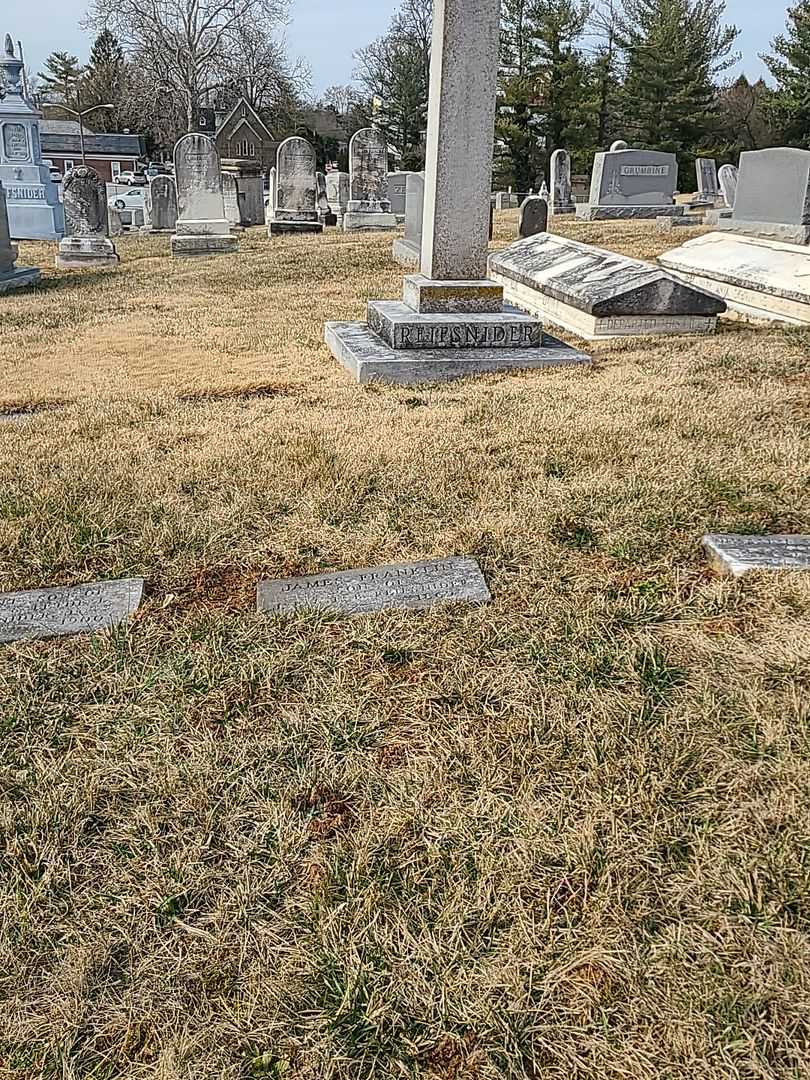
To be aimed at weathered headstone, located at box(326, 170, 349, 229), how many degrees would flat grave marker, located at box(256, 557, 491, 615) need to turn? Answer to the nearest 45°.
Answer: approximately 180°

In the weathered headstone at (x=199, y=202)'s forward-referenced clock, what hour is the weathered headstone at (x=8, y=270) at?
the weathered headstone at (x=8, y=270) is roughly at 1 o'clock from the weathered headstone at (x=199, y=202).

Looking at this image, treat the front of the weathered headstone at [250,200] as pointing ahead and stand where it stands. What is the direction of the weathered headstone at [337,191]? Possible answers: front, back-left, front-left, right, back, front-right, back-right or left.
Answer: back-left

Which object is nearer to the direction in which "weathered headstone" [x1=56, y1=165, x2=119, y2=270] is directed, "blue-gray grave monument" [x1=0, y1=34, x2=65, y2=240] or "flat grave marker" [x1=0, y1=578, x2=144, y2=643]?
the flat grave marker

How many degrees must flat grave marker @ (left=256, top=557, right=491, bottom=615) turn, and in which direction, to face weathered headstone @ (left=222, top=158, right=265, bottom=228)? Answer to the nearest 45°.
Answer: approximately 180°

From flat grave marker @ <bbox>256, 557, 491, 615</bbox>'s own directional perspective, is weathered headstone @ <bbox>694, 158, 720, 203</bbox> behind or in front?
behind

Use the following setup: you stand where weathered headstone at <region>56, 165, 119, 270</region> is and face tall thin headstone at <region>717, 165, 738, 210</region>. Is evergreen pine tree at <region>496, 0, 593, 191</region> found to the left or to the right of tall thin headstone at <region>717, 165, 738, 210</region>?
left

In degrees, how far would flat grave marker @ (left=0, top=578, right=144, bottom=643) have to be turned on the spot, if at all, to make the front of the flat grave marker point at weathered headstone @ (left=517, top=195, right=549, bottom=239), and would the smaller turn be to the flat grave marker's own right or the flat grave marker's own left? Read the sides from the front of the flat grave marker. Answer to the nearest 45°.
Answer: approximately 135° to the flat grave marker's own left
